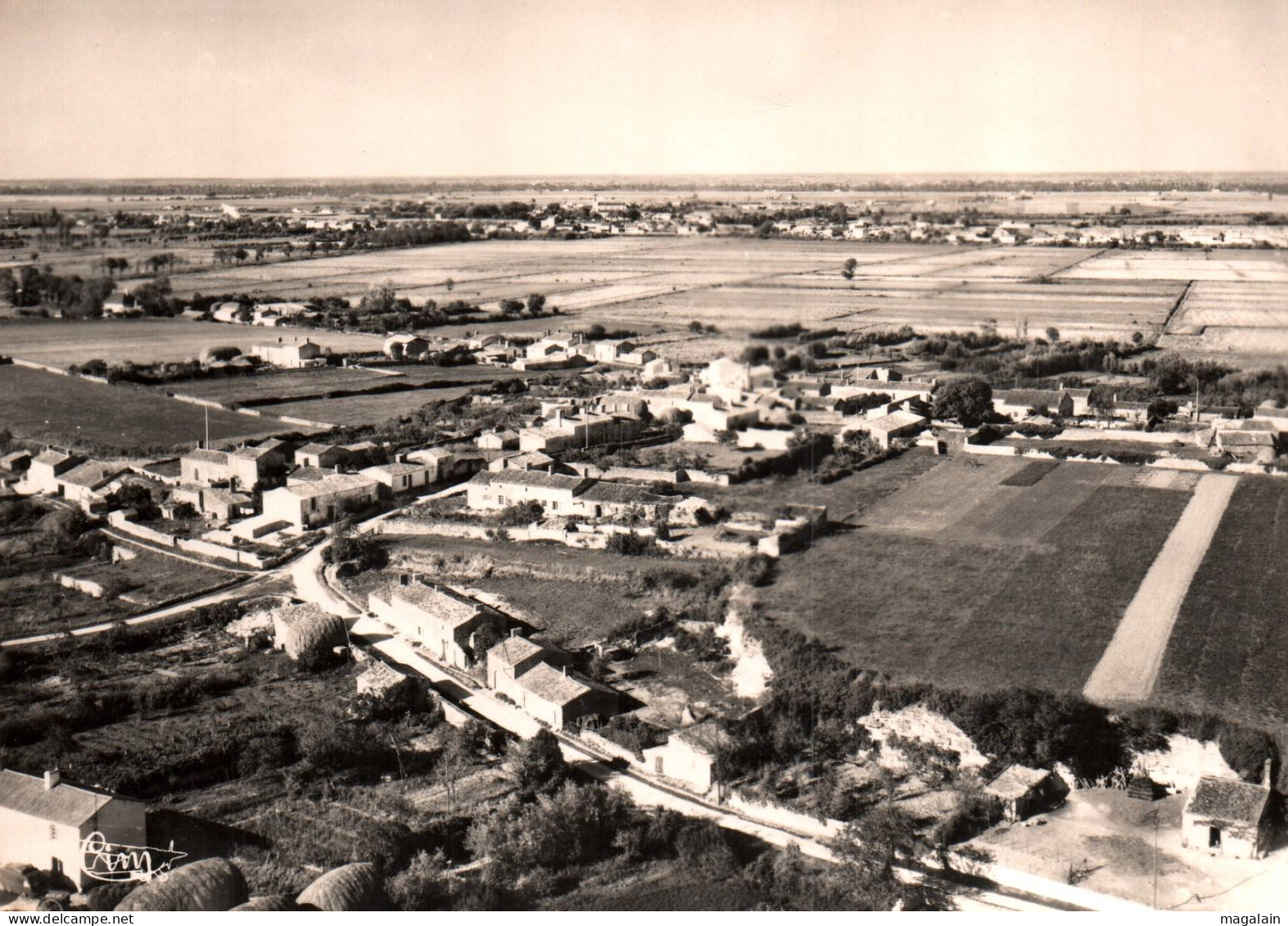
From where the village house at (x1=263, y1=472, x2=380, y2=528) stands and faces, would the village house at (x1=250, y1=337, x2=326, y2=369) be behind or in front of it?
behind

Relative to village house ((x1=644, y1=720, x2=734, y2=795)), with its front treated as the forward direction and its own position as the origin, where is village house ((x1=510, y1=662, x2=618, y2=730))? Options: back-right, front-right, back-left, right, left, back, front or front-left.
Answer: right

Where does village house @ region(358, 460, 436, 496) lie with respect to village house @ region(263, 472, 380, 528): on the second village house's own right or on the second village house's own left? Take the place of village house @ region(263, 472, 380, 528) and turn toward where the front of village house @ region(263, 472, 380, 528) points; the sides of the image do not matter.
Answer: on the second village house's own left

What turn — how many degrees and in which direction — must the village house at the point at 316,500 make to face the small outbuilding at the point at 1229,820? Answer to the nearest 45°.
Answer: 0° — it already faces it

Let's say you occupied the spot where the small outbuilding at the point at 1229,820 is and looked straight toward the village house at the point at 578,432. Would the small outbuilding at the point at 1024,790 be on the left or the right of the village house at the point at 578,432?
left

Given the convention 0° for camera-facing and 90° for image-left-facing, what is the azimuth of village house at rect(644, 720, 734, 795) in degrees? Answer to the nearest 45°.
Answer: approximately 45°

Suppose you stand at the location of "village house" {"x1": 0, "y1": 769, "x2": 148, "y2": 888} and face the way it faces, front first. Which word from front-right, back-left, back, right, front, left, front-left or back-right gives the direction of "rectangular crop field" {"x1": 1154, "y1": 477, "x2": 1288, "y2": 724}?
back-left

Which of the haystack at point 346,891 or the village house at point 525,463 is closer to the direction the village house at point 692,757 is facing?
the haystack

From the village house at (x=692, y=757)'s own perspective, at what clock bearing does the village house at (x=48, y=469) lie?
the village house at (x=48, y=469) is roughly at 3 o'clock from the village house at (x=692, y=757).

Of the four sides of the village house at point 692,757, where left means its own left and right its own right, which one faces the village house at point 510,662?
right
